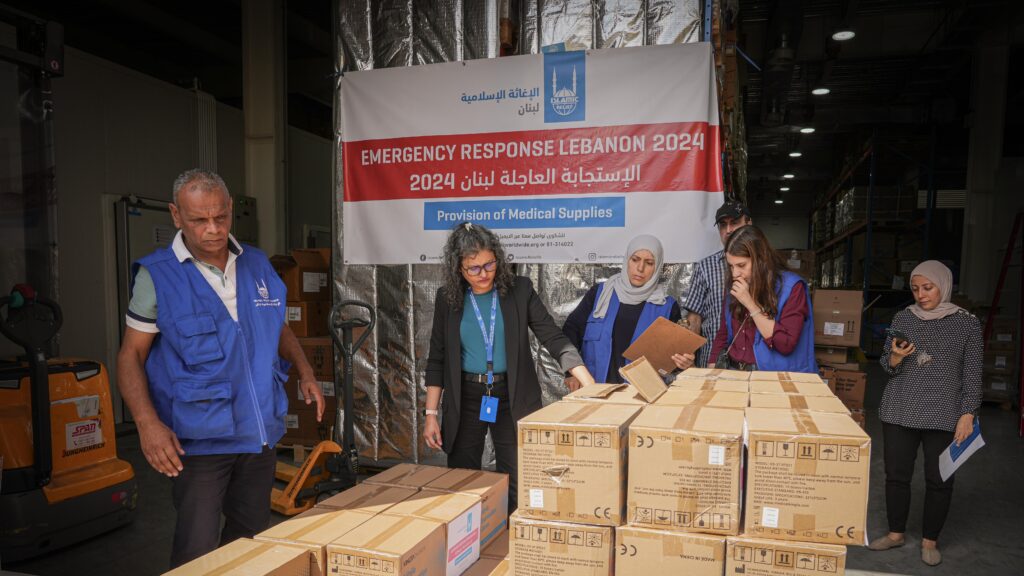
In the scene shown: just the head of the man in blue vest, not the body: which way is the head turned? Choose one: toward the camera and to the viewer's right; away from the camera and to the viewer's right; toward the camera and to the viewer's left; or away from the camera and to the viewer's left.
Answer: toward the camera and to the viewer's right

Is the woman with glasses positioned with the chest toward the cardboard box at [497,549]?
yes

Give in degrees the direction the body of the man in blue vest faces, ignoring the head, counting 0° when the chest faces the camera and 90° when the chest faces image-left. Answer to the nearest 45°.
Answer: approximately 315°

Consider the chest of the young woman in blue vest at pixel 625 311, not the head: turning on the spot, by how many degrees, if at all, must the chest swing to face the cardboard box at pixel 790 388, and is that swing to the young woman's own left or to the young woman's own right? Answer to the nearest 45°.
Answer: approximately 45° to the young woman's own left

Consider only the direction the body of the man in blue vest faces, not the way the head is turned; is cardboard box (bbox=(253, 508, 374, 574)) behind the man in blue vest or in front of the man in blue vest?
in front

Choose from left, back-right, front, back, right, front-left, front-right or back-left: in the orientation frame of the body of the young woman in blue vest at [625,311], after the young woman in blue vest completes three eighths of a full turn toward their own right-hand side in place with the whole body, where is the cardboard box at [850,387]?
right

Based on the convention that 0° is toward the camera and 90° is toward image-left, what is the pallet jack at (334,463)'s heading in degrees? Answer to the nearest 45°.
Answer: approximately 45°

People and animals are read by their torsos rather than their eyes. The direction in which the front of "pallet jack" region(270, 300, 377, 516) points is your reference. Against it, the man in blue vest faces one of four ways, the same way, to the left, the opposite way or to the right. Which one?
to the left

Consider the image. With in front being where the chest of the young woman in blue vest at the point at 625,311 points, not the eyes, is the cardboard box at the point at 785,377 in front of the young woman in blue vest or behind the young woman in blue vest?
in front

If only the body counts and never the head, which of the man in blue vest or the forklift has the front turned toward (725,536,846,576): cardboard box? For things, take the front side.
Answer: the man in blue vest
